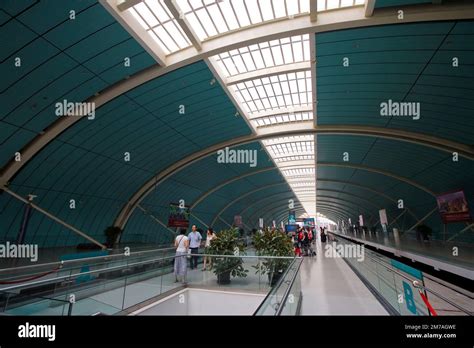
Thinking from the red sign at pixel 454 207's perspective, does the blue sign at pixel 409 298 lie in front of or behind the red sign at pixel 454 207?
in front

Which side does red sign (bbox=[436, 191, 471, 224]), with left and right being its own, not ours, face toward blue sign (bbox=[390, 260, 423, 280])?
front

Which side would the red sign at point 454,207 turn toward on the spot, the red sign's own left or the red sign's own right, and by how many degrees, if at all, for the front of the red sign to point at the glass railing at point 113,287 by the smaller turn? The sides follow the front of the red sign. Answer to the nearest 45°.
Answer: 0° — it already faces it

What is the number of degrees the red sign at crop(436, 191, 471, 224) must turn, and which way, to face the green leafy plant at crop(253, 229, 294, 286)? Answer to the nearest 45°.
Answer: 0° — it already faces it
